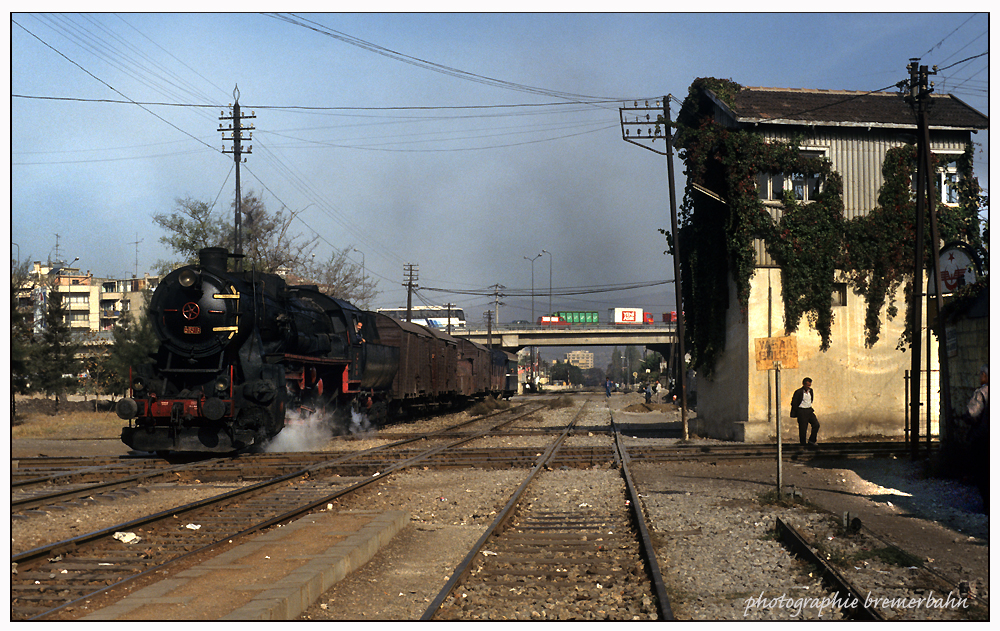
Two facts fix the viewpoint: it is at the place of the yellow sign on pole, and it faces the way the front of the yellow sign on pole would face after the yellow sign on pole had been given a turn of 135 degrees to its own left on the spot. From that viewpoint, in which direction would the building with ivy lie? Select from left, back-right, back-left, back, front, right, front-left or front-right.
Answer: front-left

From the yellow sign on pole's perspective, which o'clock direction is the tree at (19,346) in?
The tree is roughly at 4 o'clock from the yellow sign on pole.

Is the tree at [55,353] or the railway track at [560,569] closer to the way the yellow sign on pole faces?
the railway track

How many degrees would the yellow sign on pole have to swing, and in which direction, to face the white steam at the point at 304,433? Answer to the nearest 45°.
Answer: approximately 135° to its right

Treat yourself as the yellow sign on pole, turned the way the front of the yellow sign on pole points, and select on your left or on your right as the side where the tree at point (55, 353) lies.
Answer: on your right

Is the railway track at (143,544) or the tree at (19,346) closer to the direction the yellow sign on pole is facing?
the railway track

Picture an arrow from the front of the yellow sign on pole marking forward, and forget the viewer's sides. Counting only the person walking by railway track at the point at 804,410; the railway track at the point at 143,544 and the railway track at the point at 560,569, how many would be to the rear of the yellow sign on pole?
1

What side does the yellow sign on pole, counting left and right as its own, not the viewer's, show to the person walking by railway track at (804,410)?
back

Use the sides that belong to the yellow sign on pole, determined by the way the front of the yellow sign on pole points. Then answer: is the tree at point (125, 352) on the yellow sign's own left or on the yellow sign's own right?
on the yellow sign's own right

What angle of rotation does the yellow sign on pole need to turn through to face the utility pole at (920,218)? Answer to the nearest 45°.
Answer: approximately 135° to its left

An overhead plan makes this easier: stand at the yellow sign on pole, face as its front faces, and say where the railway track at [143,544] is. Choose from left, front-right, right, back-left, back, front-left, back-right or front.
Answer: front-right

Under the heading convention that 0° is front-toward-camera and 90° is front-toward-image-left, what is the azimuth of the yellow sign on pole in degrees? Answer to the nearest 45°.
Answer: approximately 0°
